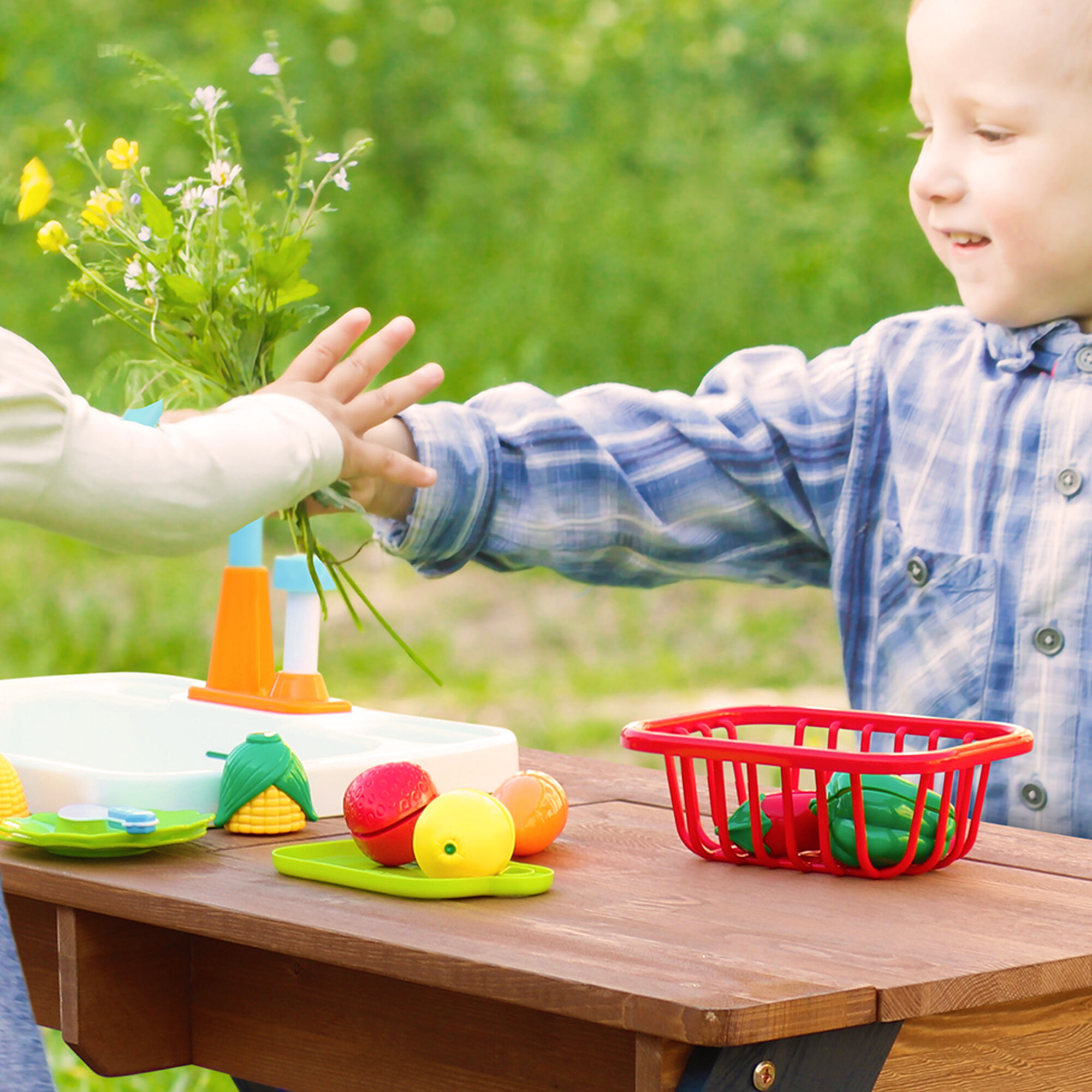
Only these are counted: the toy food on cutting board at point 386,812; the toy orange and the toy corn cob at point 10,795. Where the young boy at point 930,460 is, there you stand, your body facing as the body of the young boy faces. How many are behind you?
0

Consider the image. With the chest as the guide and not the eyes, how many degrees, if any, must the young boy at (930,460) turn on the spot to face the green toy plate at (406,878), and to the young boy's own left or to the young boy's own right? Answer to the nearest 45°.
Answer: approximately 45° to the young boy's own right

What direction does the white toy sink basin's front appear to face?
toward the camera

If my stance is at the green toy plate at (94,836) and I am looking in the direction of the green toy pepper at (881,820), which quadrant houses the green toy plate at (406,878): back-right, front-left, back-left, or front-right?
front-right

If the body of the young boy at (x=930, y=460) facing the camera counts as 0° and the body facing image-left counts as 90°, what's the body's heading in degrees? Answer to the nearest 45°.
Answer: approximately 0°

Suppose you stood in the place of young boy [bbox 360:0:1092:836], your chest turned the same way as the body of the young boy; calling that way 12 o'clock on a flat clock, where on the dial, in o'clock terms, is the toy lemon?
The toy lemon is roughly at 1 o'clock from the young boy.

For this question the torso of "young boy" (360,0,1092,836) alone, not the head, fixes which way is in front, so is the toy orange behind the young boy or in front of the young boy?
in front
